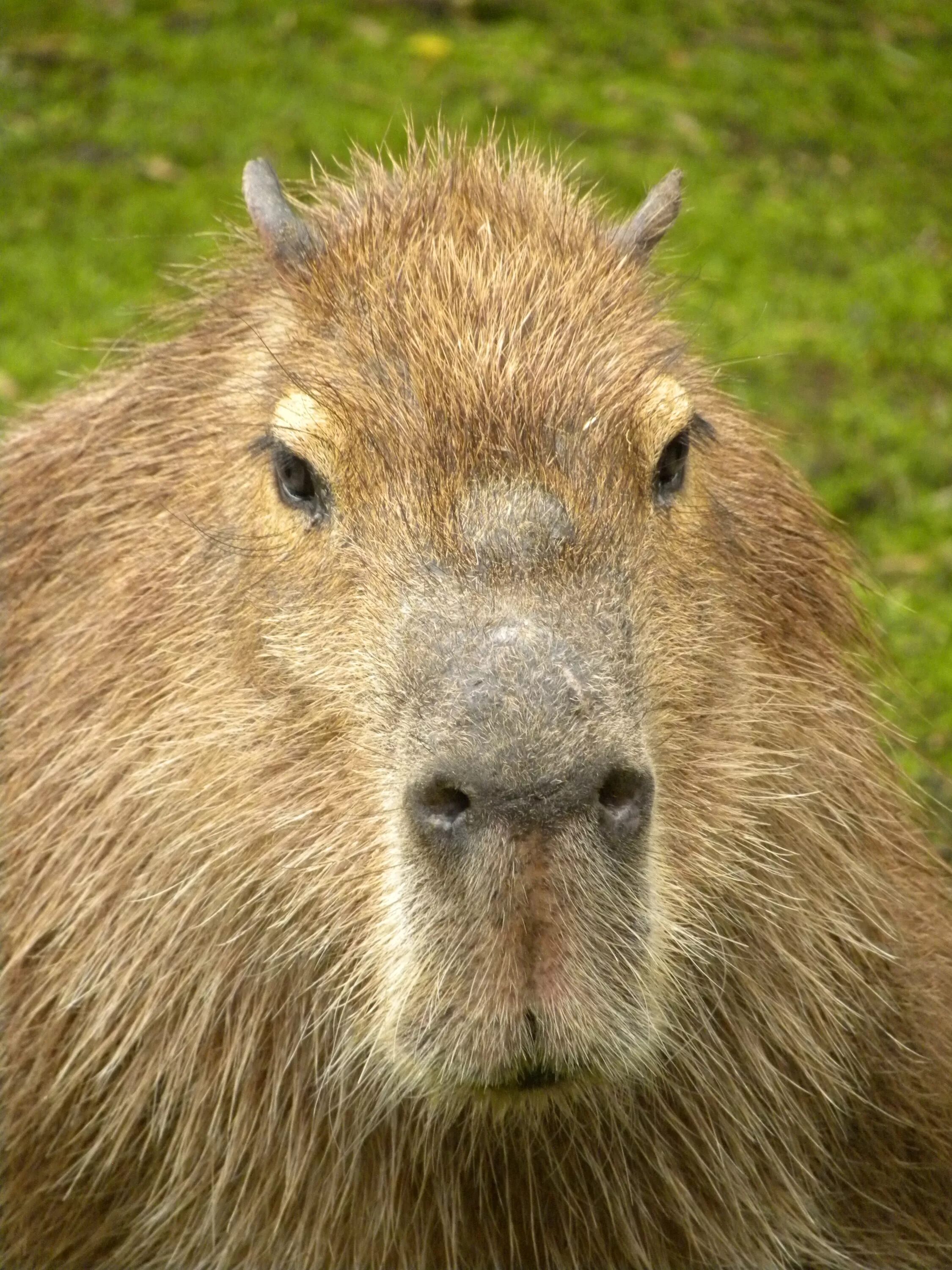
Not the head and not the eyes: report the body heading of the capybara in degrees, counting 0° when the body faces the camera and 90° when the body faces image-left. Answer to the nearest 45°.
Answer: approximately 0°
